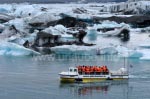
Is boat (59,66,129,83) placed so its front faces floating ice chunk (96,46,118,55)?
no

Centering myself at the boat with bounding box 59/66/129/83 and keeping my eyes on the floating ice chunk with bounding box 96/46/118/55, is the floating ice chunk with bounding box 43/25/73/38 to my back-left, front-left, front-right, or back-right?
front-left

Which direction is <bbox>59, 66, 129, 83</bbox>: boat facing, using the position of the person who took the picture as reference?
facing to the left of the viewer

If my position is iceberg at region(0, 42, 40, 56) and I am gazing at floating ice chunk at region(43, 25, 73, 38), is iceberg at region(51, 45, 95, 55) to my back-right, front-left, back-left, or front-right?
front-right

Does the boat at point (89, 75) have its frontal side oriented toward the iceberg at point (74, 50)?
no

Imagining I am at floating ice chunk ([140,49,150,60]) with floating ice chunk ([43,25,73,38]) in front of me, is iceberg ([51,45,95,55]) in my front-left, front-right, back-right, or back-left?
front-left

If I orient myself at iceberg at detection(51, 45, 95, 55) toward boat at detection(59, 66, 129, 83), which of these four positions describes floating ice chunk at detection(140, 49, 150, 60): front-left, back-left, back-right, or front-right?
front-left

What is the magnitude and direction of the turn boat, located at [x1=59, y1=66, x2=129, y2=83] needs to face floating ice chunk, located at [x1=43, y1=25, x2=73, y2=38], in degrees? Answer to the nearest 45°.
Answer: approximately 90° to its right
